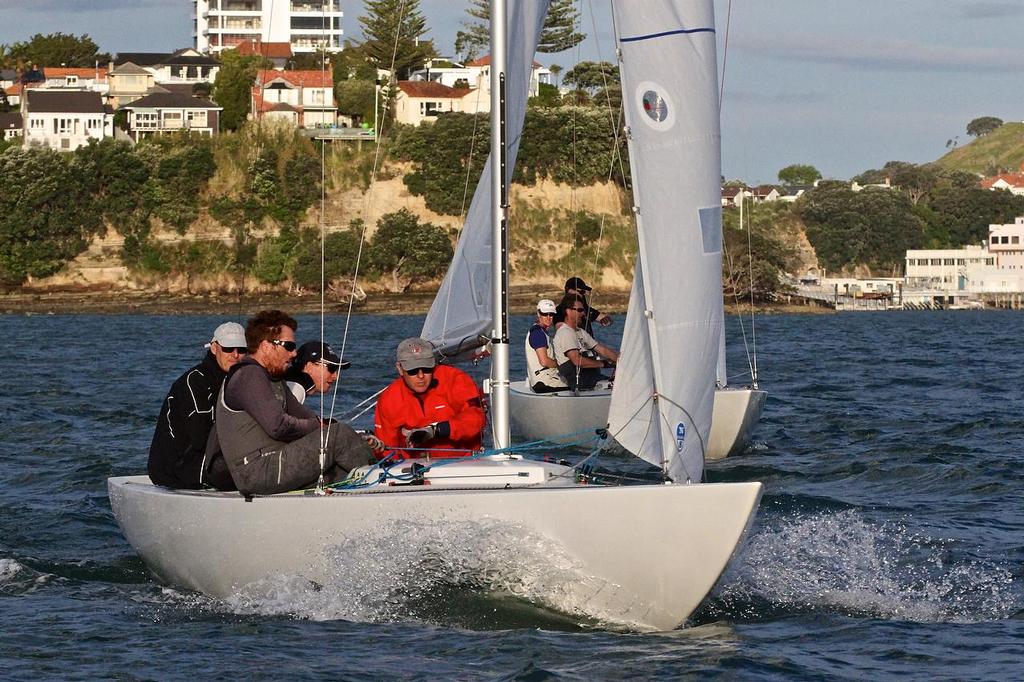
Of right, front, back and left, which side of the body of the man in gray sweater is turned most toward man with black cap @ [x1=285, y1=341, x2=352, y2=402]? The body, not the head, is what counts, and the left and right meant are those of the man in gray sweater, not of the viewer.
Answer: left

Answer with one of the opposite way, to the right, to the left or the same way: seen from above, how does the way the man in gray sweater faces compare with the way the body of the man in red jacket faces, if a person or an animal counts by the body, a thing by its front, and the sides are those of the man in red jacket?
to the left

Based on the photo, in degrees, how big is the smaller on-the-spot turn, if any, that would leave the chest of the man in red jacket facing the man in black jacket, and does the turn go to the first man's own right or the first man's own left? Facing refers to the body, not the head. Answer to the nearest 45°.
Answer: approximately 90° to the first man's own right

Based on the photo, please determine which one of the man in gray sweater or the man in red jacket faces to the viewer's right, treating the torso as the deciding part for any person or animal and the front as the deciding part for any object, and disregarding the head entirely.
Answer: the man in gray sweater

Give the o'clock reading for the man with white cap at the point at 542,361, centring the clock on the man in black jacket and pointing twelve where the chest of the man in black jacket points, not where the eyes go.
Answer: The man with white cap is roughly at 10 o'clock from the man in black jacket.

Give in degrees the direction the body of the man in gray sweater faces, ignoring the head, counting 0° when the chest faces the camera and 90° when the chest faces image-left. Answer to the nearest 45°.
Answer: approximately 270°

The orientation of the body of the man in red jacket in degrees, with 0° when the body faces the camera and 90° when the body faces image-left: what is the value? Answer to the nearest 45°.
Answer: approximately 0°

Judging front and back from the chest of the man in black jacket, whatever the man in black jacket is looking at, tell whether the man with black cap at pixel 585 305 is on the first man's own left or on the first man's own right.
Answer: on the first man's own left
